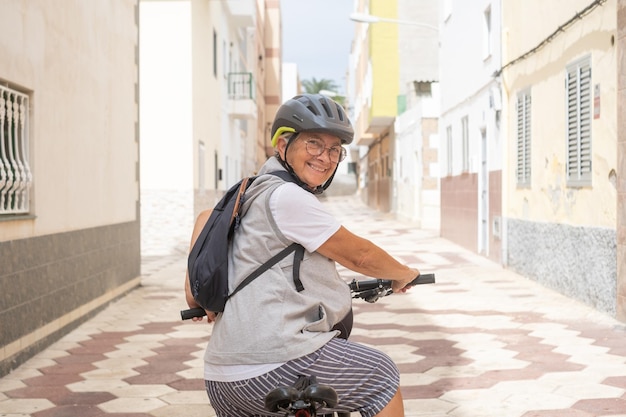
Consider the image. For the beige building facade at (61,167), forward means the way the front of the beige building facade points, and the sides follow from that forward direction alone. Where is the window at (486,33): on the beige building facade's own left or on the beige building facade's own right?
on the beige building facade's own left

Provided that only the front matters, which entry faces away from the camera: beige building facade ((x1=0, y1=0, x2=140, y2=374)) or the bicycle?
the bicycle

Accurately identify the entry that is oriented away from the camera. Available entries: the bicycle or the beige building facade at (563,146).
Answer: the bicycle

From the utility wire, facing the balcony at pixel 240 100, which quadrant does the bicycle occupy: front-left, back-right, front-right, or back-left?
back-left

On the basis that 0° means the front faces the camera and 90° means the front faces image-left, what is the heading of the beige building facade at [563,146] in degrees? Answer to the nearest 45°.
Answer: approximately 45°

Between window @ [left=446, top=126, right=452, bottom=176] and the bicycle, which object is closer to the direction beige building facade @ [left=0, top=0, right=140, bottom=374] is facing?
the bicycle

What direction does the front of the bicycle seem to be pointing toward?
away from the camera

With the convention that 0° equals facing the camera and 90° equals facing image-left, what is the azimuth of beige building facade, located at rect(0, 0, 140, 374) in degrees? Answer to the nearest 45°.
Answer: approximately 315°

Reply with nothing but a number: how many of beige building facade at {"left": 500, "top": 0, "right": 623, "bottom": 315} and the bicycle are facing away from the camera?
1

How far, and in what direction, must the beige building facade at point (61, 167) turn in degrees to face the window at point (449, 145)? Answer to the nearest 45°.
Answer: approximately 90° to its left

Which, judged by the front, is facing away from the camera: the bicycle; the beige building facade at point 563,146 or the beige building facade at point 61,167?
the bicycle

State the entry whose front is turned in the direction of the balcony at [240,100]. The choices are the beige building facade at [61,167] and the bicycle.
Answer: the bicycle
